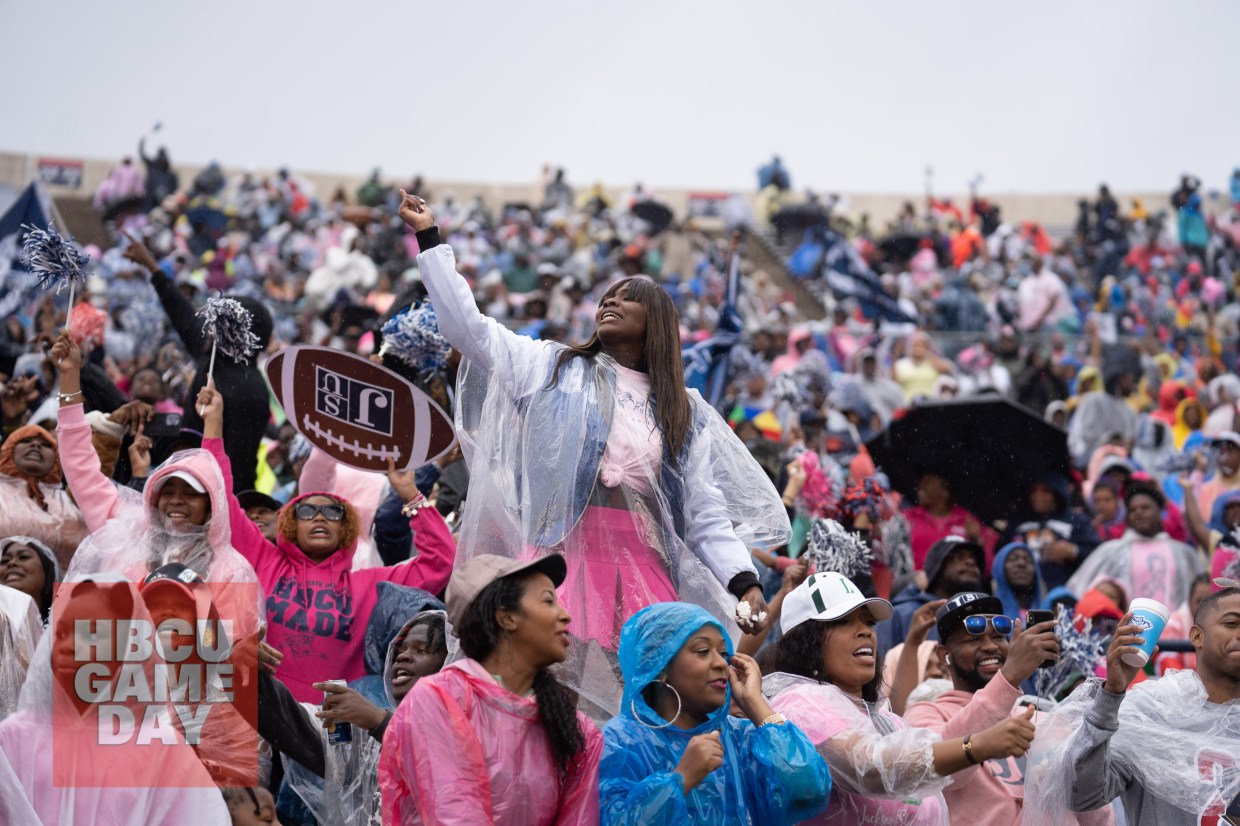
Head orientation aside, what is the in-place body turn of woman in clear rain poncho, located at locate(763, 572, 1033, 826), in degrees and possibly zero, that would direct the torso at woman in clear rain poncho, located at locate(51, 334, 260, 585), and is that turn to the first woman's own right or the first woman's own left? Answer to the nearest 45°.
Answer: approximately 135° to the first woman's own right

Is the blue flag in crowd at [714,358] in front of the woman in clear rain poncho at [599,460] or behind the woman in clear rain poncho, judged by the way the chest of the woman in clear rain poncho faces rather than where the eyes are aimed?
behind

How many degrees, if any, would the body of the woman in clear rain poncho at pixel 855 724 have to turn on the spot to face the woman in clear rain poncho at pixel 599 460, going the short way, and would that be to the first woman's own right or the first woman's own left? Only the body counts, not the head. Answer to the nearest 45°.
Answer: approximately 135° to the first woman's own right

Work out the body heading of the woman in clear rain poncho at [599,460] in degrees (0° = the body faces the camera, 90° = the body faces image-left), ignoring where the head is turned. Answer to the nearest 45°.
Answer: approximately 0°

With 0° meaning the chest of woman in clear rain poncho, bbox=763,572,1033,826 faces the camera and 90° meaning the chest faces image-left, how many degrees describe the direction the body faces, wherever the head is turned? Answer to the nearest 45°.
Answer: approximately 315°

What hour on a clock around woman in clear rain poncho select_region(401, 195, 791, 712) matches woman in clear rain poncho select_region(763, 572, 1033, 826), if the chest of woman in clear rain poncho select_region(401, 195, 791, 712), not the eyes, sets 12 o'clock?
woman in clear rain poncho select_region(763, 572, 1033, 826) is roughly at 10 o'clock from woman in clear rain poncho select_region(401, 195, 791, 712).

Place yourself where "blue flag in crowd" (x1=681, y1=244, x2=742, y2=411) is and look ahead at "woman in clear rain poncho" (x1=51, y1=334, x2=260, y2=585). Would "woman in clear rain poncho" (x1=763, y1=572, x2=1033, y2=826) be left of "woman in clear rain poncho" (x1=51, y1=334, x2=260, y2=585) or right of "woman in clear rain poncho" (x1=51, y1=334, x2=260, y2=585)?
left
